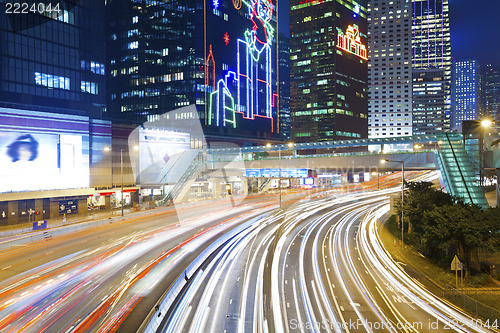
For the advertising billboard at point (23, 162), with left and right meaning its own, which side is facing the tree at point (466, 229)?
front

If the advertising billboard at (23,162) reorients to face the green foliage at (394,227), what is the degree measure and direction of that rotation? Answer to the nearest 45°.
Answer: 0° — it already faces it

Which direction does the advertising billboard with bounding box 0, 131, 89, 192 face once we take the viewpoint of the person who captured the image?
facing the viewer and to the right of the viewer

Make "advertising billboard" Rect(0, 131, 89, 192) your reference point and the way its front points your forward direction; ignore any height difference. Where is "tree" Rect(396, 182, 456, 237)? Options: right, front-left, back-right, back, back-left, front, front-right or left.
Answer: front
